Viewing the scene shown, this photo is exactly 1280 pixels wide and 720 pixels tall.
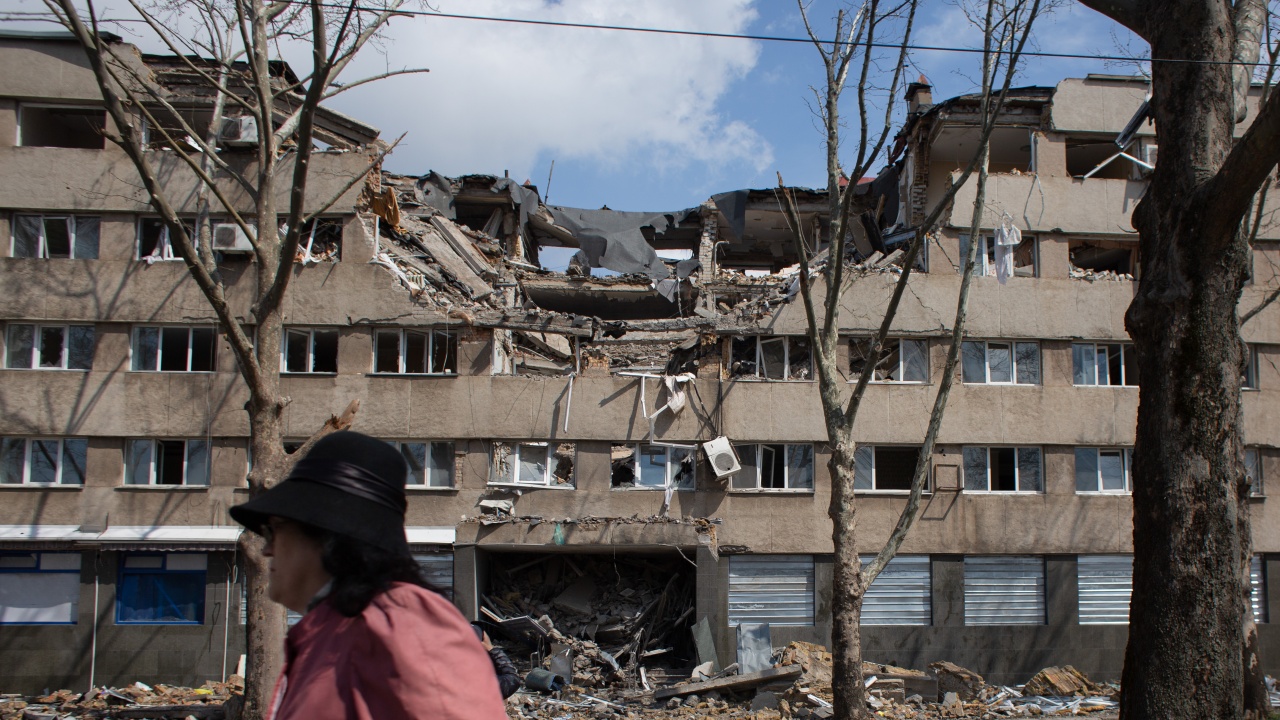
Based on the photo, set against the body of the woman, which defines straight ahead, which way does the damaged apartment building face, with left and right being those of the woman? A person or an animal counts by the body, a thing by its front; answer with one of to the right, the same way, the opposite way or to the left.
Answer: to the left

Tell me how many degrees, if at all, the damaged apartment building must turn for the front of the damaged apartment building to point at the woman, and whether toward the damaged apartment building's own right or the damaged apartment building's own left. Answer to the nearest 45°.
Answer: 0° — it already faces them

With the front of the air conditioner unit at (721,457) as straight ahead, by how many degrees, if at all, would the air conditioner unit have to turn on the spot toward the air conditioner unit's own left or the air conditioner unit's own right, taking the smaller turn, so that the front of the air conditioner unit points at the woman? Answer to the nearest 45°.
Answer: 0° — it already faces them

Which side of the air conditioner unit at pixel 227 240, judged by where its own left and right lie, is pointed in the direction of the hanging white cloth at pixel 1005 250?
left

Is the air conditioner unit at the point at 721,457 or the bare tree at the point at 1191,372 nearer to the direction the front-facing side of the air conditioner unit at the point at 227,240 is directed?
the bare tree

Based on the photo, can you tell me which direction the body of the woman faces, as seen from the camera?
to the viewer's left

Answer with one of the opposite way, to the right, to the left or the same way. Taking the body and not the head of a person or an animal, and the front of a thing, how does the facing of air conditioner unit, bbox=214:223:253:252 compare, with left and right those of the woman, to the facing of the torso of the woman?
to the left

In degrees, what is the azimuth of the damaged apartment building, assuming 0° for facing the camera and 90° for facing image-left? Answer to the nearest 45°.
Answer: approximately 0°

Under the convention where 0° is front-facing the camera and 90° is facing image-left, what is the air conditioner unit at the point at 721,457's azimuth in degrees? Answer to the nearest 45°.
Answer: approximately 0°

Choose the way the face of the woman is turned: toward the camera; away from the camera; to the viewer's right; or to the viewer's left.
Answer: to the viewer's left

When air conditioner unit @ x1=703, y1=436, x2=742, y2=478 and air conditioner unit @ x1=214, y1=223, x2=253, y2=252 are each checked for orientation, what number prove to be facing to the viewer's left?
0

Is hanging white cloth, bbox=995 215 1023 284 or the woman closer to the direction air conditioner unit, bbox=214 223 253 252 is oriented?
the woman

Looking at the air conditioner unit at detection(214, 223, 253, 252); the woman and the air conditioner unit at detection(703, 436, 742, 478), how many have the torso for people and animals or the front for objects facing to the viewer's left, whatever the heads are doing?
1
